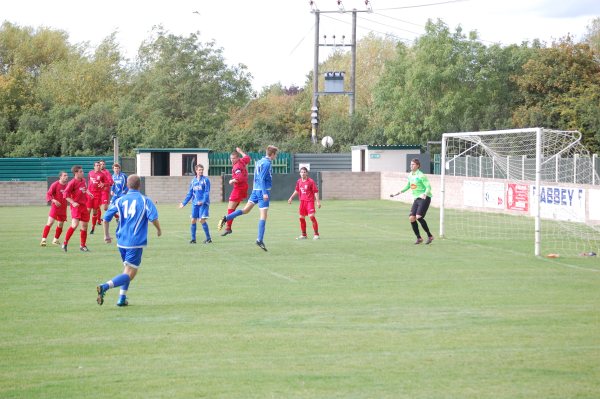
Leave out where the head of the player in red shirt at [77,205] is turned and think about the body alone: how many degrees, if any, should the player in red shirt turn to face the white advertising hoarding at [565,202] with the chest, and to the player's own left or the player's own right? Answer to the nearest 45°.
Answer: approximately 45° to the player's own left

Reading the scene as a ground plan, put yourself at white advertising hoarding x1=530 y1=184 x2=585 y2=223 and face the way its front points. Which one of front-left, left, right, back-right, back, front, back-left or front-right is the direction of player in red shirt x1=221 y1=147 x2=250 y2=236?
front-right

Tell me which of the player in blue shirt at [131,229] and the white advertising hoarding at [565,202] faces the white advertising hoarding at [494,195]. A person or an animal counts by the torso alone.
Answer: the player in blue shirt

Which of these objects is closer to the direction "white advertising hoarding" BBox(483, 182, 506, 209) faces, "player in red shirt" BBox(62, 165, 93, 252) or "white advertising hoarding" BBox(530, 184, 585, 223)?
the player in red shirt

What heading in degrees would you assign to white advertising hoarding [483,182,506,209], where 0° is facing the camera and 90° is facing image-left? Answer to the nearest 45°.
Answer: approximately 45°

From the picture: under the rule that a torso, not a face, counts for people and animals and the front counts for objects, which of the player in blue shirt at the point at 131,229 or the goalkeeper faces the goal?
the player in blue shirt

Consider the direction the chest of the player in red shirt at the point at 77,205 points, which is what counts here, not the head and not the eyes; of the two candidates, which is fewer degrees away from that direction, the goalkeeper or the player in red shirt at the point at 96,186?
the goalkeeper

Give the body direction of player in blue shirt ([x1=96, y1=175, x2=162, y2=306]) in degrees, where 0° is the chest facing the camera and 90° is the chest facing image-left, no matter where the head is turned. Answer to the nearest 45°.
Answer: approximately 225°
